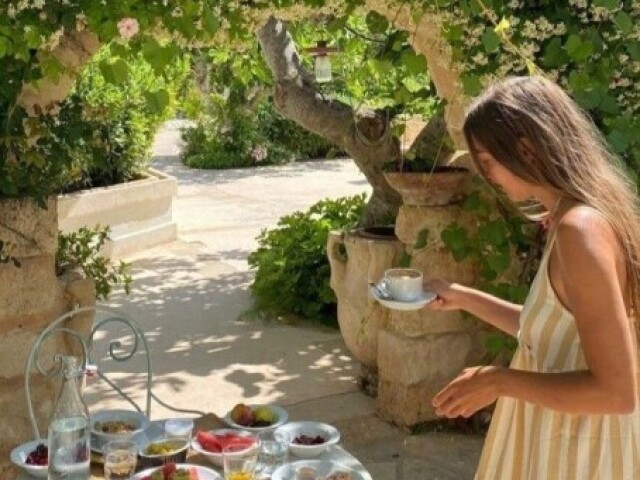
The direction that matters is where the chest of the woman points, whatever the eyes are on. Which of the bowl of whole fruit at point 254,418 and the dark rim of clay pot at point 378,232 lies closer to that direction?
the bowl of whole fruit

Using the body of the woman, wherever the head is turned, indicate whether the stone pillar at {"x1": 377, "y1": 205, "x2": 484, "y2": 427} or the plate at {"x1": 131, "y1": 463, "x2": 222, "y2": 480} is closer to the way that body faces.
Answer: the plate

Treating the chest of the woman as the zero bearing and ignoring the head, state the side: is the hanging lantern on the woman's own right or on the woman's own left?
on the woman's own right

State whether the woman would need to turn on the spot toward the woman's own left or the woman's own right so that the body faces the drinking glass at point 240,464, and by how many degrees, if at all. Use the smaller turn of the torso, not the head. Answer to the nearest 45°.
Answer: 0° — they already face it

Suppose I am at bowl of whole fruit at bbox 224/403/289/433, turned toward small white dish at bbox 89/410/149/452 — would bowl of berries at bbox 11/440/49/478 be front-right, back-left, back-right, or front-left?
front-left

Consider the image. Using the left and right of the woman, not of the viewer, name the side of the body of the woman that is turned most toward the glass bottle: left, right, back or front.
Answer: front

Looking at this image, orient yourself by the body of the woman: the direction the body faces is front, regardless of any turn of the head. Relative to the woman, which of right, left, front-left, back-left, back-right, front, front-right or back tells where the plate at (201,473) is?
front

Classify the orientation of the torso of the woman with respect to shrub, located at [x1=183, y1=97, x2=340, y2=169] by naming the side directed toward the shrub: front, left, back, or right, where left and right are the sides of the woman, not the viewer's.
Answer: right

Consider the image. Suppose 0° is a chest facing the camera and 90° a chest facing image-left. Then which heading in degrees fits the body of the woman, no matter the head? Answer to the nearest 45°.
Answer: approximately 90°

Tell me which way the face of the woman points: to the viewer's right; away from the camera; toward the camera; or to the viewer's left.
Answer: to the viewer's left

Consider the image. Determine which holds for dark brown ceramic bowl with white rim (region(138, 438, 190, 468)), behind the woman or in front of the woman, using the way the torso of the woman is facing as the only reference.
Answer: in front

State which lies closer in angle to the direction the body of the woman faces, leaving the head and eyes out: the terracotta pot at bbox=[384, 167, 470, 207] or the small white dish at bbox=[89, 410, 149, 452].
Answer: the small white dish

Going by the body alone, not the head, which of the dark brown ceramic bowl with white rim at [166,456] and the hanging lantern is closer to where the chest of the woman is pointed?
the dark brown ceramic bowl with white rim

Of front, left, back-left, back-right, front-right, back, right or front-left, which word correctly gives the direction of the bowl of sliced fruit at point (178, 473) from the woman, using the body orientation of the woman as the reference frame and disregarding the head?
front
